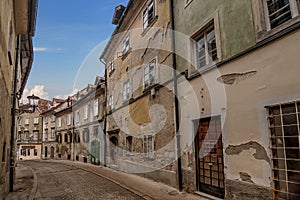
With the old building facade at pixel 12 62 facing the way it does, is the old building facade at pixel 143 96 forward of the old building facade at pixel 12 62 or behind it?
forward

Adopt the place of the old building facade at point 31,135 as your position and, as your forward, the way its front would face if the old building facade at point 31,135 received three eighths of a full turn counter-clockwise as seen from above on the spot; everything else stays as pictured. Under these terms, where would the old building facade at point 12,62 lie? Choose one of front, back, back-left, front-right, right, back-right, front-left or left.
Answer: back-right

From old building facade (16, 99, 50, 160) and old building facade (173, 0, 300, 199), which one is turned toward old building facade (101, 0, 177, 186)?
old building facade (16, 99, 50, 160)

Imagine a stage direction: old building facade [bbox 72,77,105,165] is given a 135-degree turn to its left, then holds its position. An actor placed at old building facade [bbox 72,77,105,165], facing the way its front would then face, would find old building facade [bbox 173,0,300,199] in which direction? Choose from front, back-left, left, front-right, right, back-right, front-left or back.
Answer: right

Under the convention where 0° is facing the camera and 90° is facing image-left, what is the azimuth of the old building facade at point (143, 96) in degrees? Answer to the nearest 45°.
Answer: approximately 45°

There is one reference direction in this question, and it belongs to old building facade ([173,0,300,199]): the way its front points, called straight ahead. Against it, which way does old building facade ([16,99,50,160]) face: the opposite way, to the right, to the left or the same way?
to the left

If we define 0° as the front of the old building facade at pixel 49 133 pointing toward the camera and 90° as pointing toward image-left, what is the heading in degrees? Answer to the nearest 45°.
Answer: approximately 45°

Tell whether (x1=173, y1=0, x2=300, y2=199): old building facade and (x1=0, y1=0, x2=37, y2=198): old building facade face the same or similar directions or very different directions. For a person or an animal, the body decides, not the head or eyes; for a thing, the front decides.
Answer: very different directions

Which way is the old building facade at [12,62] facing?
to the viewer's right

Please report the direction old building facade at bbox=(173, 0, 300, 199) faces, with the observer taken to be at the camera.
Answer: facing the viewer and to the left of the viewer

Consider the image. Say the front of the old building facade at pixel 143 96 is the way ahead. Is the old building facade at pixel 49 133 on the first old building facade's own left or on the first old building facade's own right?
on the first old building facade's own right

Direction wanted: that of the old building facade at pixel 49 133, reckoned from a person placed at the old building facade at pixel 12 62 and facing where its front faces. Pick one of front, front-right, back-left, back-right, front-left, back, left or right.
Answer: left
